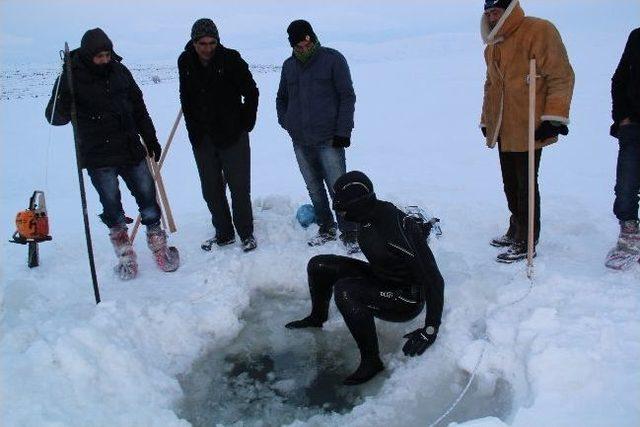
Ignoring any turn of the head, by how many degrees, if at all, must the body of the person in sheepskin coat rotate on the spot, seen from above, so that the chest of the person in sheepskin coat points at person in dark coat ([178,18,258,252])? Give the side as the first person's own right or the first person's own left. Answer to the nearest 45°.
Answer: approximately 45° to the first person's own right

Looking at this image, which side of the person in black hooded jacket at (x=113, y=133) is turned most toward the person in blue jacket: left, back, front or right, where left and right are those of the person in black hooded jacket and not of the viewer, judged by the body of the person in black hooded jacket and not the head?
left

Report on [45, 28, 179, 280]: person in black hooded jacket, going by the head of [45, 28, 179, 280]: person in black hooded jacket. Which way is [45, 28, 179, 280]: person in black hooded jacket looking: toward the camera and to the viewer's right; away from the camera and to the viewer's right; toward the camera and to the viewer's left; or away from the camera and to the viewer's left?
toward the camera and to the viewer's right

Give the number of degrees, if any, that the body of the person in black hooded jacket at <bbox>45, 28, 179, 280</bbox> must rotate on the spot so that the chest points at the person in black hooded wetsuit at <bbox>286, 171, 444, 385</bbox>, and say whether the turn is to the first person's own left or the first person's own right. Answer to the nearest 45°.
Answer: approximately 45° to the first person's own left

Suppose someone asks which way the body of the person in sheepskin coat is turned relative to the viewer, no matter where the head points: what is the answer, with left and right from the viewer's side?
facing the viewer and to the left of the viewer

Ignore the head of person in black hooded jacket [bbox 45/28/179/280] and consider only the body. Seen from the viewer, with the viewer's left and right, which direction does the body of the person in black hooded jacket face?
facing the viewer

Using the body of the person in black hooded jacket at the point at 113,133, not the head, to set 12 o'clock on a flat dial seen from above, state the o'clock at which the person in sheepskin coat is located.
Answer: The person in sheepskin coat is roughly at 10 o'clock from the person in black hooded jacket.

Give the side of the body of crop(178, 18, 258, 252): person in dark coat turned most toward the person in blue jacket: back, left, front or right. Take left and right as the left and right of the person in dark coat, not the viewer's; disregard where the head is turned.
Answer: left

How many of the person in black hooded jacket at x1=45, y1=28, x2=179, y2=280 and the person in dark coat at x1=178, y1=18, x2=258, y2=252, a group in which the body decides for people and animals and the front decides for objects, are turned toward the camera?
2
